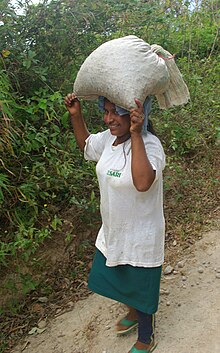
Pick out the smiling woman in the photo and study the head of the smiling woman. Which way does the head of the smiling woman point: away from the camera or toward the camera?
toward the camera

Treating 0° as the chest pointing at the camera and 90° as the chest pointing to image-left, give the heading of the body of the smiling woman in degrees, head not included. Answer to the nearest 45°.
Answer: approximately 45°
